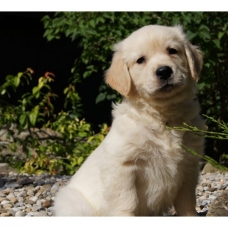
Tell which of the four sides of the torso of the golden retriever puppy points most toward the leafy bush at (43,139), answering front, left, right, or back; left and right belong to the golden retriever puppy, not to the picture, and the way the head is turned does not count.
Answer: back

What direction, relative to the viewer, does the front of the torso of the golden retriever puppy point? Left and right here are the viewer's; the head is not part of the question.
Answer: facing the viewer and to the right of the viewer
